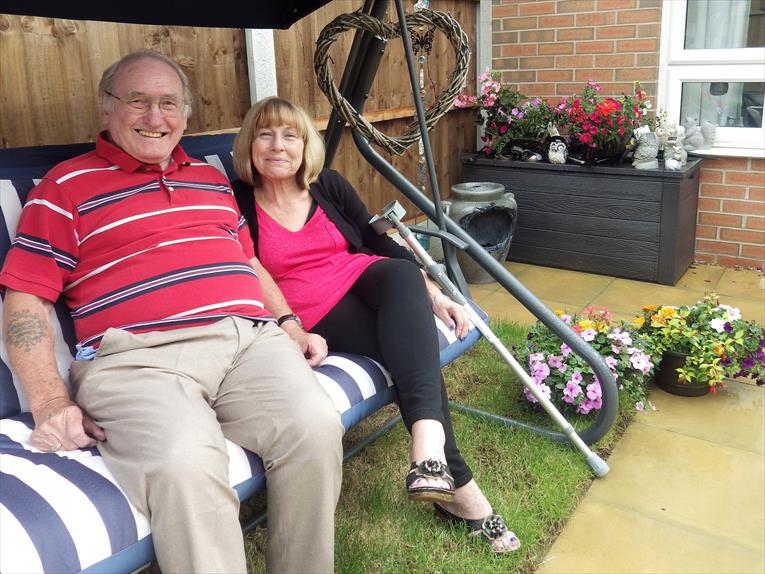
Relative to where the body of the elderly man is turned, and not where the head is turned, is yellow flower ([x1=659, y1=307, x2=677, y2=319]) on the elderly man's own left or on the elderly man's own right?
on the elderly man's own left

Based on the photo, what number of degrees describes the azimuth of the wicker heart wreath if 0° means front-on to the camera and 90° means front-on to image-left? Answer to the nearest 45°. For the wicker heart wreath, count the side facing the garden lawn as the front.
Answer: approximately 0°

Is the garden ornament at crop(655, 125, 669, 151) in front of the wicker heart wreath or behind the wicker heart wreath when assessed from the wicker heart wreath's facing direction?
behind

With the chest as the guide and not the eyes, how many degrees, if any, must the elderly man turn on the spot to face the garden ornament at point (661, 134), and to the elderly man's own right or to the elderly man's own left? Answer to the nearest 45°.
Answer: approximately 90° to the elderly man's own left

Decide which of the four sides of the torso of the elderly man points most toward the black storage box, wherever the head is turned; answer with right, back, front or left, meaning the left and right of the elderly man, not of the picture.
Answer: left

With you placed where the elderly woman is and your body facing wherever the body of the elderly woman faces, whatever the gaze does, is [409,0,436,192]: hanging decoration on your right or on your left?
on your left

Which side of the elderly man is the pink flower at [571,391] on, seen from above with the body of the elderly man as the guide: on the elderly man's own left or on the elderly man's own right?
on the elderly man's own left

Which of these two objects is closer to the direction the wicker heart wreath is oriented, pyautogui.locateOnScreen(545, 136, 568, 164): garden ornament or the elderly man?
the elderly man

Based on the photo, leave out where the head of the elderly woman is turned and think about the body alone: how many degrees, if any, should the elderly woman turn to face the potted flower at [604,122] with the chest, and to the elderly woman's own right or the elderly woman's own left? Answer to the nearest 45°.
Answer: approximately 90° to the elderly woman's own left

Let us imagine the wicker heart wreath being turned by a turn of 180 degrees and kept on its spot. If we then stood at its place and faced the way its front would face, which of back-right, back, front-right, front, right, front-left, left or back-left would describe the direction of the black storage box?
front-right

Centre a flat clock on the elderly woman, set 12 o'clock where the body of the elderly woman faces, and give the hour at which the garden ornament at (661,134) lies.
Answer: The garden ornament is roughly at 9 o'clock from the elderly woman.

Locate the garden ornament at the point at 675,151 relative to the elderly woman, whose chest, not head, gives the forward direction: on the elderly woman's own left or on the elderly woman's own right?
on the elderly woman's own left
